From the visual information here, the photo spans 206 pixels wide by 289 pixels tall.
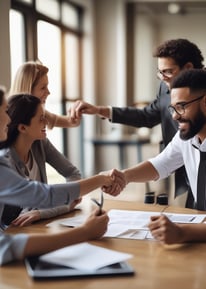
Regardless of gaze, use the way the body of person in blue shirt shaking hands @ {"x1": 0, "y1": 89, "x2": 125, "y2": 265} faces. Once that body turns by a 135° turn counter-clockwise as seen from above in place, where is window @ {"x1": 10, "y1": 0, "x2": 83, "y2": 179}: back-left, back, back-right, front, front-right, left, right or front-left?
front-right

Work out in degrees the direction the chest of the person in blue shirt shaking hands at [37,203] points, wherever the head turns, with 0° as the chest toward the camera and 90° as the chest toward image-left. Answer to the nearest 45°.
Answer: approximately 270°

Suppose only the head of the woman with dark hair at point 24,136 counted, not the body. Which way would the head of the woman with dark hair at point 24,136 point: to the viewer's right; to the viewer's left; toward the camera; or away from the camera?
to the viewer's right

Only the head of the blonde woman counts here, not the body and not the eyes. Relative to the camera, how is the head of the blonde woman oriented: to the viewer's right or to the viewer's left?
to the viewer's right

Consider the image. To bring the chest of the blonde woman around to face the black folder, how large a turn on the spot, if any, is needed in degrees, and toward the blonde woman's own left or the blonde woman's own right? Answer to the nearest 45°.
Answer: approximately 90° to the blonde woman's own right

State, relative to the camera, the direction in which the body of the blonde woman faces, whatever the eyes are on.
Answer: to the viewer's right
